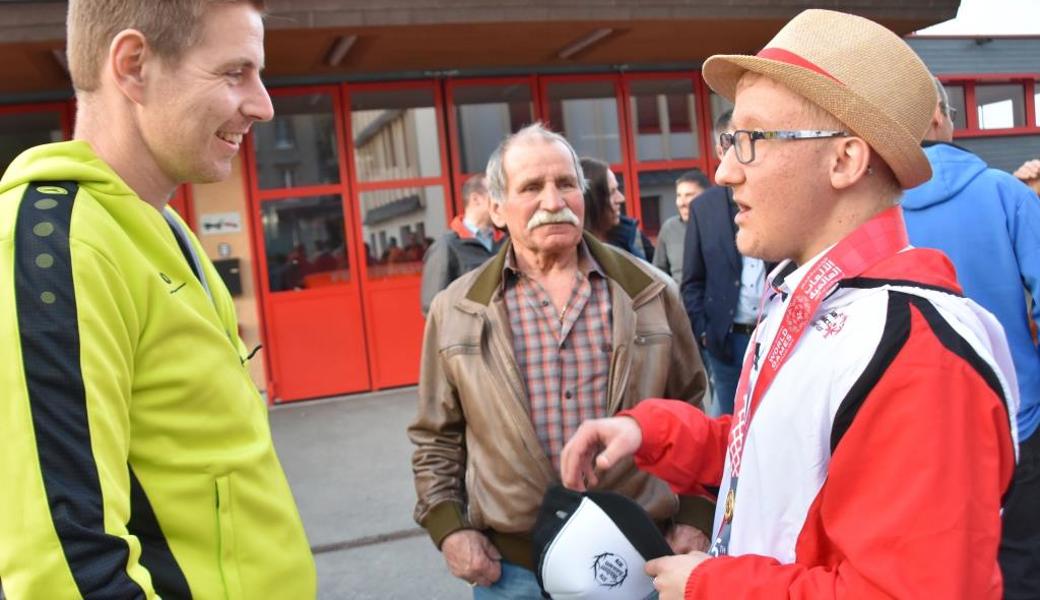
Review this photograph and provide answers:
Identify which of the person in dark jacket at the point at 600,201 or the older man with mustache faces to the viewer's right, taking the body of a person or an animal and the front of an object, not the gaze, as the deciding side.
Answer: the person in dark jacket

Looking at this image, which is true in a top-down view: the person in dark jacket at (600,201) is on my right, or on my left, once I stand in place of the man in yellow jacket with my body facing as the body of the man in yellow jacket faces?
on my left

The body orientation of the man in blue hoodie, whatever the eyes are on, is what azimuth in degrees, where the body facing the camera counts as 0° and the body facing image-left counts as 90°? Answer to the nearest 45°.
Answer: approximately 180°

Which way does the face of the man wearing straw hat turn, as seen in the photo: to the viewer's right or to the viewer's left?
to the viewer's left

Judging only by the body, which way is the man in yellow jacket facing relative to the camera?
to the viewer's right

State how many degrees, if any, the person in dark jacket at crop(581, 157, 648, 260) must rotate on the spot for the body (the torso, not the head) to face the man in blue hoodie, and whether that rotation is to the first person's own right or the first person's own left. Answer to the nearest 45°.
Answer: approximately 45° to the first person's own right

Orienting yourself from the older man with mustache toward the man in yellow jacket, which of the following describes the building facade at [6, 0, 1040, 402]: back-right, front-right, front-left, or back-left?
back-right

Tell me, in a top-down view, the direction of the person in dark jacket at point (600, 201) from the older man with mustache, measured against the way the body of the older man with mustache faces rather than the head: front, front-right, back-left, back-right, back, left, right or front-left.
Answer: back

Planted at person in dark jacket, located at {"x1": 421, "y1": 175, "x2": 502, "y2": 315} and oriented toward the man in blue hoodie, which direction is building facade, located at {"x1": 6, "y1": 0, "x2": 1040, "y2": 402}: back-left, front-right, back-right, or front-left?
back-left

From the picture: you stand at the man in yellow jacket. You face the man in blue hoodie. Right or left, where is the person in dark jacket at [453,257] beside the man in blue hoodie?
left

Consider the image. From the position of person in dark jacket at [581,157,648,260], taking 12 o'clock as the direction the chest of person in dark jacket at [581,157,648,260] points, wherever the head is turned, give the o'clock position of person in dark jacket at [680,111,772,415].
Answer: person in dark jacket at [680,111,772,415] is roughly at 11 o'clock from person in dark jacket at [581,157,648,260].

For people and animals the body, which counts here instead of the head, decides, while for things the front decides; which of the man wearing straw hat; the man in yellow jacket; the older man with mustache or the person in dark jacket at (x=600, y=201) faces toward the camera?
the older man with mustache

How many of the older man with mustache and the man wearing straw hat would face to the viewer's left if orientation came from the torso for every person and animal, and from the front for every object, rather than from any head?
1

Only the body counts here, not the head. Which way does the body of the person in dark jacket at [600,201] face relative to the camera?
to the viewer's right

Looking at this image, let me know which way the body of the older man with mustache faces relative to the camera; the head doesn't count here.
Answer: toward the camera

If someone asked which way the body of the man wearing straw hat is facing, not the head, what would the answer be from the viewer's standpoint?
to the viewer's left

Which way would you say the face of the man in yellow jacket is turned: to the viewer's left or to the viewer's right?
to the viewer's right

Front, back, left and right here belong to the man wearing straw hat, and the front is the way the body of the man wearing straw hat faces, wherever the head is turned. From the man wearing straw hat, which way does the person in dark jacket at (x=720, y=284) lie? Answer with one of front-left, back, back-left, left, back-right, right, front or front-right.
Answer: right

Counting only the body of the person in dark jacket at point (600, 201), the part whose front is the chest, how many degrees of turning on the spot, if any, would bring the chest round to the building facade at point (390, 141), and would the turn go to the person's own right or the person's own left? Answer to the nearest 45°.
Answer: approximately 135° to the person's own left
